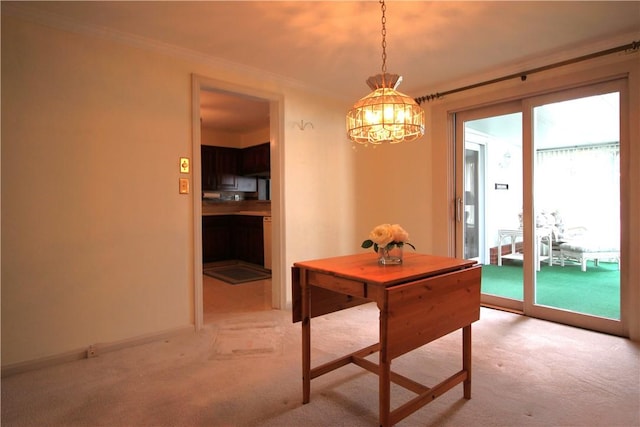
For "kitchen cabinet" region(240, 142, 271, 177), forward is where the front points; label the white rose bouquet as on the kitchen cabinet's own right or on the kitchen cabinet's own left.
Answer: on the kitchen cabinet's own left

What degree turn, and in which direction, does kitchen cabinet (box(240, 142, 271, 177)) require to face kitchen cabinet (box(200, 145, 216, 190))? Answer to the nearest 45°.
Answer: approximately 45° to its right

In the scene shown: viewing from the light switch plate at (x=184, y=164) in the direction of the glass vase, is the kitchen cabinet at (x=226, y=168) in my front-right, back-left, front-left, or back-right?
back-left

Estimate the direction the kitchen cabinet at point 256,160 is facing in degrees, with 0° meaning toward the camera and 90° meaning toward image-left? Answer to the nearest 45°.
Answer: approximately 45°
